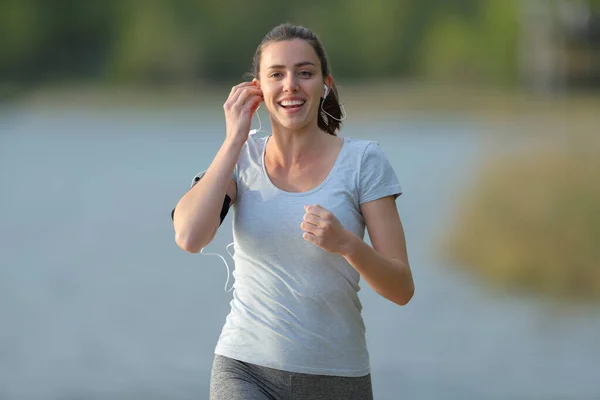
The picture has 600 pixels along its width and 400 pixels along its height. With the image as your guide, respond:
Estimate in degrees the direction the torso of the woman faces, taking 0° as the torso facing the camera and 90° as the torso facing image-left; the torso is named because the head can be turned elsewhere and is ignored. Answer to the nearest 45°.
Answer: approximately 0°
